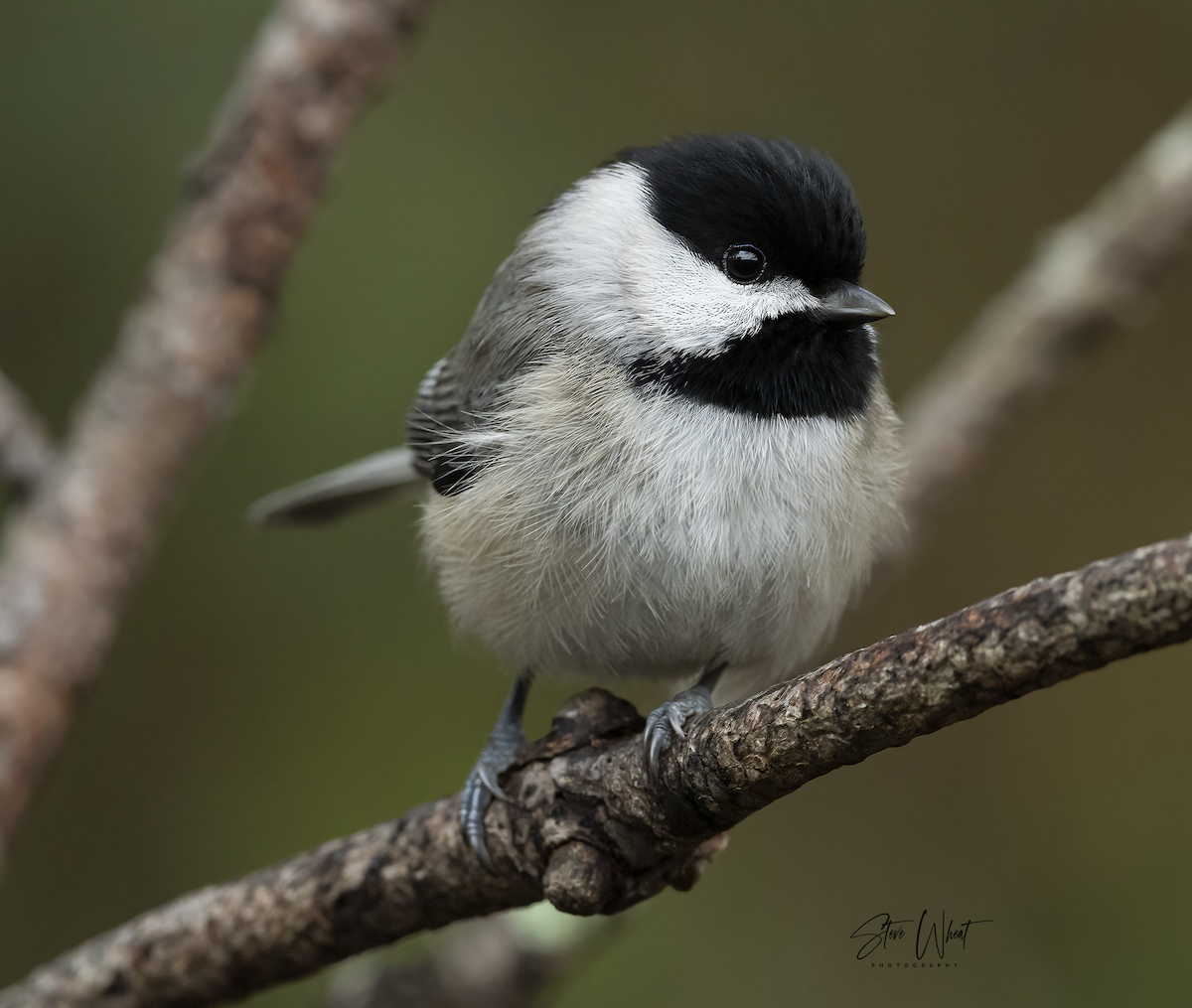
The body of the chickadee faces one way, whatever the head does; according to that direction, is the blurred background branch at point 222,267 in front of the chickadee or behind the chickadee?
behind

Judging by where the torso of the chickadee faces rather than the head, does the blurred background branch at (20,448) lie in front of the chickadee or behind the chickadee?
behind

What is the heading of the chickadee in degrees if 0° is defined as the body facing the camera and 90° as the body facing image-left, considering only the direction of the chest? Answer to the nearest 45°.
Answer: approximately 315°

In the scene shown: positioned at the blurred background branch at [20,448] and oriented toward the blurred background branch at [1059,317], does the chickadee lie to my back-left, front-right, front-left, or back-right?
front-right

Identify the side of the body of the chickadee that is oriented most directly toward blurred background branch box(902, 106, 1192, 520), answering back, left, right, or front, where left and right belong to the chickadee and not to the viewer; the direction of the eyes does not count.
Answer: left
